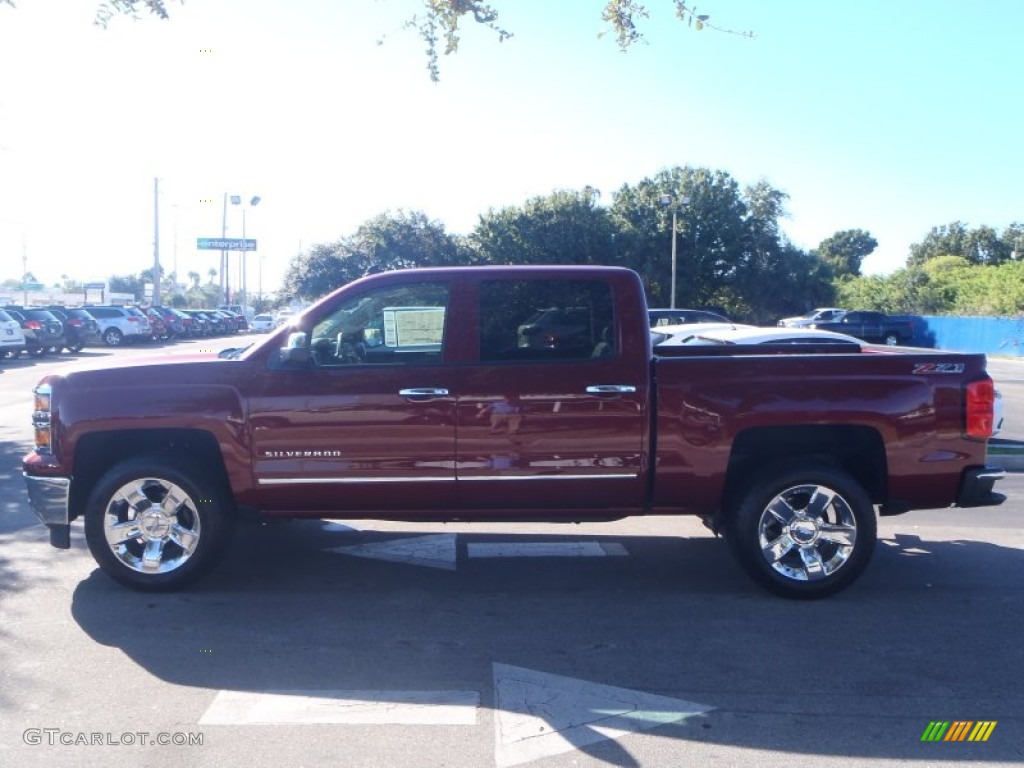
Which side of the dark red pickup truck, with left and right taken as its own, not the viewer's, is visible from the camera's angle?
left

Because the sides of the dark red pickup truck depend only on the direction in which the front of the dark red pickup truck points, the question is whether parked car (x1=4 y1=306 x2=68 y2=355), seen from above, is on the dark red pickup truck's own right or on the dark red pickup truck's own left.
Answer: on the dark red pickup truck's own right

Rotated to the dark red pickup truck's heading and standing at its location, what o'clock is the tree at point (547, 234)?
The tree is roughly at 3 o'clock from the dark red pickup truck.

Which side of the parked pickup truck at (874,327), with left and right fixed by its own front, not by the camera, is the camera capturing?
left

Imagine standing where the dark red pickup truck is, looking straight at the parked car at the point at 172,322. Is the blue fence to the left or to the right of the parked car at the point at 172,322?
right

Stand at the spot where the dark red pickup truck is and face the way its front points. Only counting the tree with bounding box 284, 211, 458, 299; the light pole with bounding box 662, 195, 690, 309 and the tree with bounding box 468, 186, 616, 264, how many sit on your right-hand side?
3
